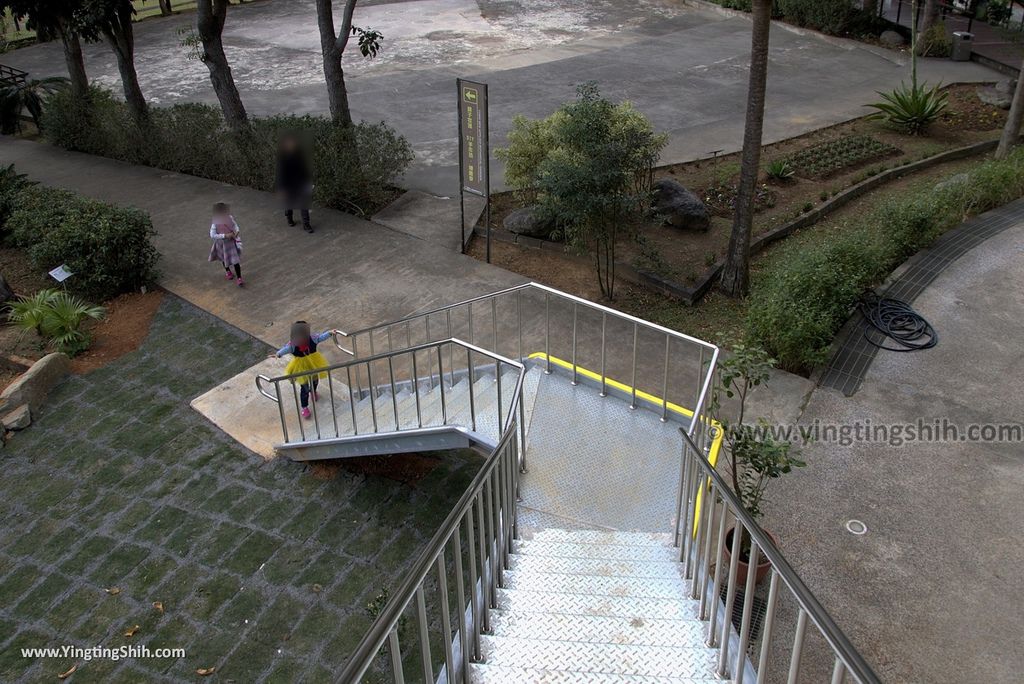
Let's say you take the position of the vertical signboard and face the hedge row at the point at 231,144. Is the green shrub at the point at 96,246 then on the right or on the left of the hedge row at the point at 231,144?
left

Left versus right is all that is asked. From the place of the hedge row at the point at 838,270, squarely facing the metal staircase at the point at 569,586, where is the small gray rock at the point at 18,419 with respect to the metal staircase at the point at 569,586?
right
